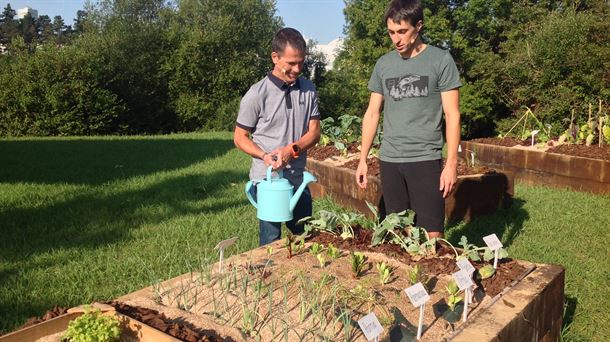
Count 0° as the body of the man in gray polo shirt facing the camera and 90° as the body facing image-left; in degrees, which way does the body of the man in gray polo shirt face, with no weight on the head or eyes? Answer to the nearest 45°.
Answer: approximately 315°

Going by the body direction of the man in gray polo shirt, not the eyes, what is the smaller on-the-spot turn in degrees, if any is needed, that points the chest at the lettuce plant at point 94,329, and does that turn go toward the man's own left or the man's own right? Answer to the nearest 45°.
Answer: approximately 90° to the man's own right

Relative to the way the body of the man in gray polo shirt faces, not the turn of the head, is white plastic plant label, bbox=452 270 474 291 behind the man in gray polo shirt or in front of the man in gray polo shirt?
in front

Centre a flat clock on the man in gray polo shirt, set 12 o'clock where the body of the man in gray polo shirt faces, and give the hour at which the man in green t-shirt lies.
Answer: The man in green t-shirt is roughly at 11 o'clock from the man in gray polo shirt.

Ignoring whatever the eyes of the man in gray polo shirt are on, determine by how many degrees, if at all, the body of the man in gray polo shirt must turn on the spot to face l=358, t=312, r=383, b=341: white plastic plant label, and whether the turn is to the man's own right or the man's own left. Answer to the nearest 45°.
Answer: approximately 45° to the man's own right

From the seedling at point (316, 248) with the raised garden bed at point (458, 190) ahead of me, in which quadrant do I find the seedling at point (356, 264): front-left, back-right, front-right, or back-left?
back-right

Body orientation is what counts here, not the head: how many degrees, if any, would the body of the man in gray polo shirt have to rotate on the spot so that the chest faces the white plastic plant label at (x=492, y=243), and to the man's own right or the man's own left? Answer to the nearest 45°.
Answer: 0° — they already face it

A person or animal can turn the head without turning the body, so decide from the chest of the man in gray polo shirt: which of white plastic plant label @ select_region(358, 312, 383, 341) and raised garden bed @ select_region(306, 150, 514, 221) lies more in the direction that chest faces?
the white plastic plant label

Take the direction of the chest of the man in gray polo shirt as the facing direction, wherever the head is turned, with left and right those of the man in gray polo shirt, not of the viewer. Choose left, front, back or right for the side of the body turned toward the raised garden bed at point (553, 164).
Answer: left

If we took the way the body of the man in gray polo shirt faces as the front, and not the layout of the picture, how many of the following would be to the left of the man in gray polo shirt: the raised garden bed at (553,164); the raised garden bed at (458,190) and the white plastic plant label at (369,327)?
2

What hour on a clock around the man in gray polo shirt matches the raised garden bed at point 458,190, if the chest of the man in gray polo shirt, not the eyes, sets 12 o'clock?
The raised garden bed is roughly at 9 o'clock from the man in gray polo shirt.

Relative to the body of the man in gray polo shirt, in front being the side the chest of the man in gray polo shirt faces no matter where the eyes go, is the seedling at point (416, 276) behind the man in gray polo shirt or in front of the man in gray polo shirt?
in front

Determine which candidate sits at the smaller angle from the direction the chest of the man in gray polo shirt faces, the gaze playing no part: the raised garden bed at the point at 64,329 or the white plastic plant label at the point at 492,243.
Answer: the white plastic plant label
